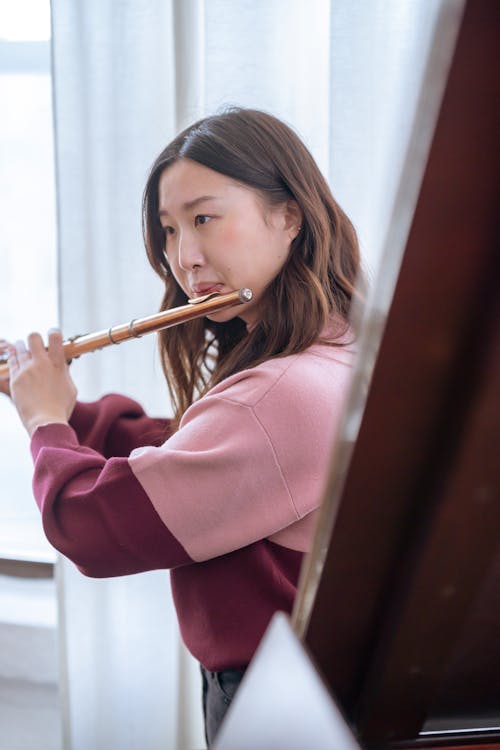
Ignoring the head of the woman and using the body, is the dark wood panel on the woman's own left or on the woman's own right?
on the woman's own left

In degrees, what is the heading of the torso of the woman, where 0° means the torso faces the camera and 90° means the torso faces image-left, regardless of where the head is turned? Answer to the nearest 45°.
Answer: approximately 90°
